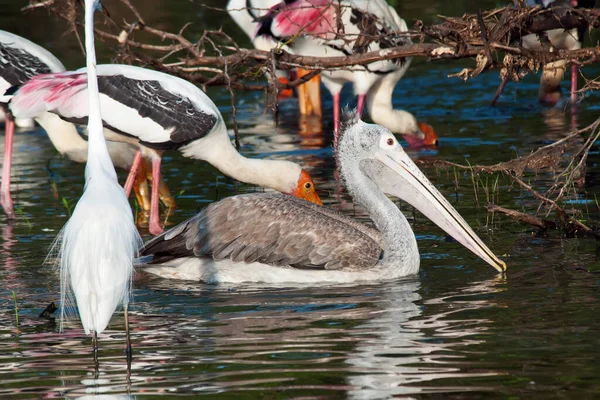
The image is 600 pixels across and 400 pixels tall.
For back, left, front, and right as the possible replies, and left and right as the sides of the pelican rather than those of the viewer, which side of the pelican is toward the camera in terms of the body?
right

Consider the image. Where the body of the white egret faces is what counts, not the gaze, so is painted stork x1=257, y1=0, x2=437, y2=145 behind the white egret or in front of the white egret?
in front

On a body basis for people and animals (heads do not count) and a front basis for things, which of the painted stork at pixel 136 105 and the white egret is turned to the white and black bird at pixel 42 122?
the white egret

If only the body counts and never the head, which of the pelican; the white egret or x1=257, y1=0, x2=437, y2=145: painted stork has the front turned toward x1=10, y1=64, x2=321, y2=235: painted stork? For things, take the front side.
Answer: the white egret

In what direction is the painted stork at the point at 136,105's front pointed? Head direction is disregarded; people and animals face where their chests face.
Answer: to the viewer's right

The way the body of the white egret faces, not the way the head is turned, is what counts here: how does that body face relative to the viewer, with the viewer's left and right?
facing away from the viewer

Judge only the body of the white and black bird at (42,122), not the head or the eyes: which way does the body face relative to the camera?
to the viewer's right

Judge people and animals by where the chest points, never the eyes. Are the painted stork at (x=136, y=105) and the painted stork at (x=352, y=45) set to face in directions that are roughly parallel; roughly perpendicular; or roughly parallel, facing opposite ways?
roughly parallel

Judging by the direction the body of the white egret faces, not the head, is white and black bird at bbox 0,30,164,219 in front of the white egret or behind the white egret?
in front

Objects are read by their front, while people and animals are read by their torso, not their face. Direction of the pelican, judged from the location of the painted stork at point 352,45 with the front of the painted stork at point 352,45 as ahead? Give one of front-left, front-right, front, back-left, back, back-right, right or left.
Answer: right

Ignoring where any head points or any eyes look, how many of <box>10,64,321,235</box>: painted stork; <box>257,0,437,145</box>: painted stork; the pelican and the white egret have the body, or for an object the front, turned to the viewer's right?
3

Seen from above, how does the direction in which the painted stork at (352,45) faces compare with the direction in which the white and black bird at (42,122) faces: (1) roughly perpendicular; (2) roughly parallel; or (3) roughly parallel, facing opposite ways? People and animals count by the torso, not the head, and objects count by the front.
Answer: roughly parallel

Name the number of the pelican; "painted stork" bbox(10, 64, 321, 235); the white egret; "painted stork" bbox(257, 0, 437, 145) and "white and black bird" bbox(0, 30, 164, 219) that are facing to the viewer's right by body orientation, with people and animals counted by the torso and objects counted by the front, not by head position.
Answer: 4

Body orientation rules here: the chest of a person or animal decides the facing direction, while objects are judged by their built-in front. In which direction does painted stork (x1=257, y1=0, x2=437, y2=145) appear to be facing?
to the viewer's right

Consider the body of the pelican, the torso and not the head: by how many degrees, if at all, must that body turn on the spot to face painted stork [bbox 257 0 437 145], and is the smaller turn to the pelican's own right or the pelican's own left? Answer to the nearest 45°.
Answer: approximately 90° to the pelican's own left

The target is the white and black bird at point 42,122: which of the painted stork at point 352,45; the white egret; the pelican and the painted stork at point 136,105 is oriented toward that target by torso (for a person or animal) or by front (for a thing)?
the white egret
